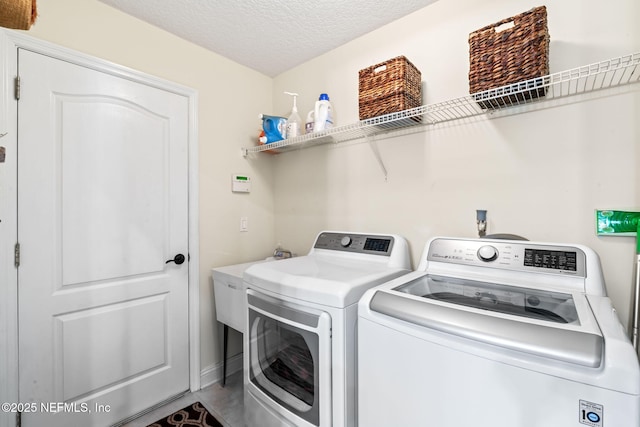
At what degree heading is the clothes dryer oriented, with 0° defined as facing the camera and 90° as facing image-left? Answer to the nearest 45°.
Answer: approximately 45°

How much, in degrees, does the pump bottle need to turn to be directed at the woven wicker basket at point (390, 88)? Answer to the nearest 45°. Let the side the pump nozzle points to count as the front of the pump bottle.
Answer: approximately 135° to its left

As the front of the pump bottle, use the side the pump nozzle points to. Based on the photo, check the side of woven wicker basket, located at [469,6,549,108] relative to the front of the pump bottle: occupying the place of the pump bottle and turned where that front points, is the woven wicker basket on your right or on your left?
on your left

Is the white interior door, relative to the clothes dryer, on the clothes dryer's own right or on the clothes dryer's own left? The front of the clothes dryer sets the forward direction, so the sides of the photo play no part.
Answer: on the clothes dryer's own right
